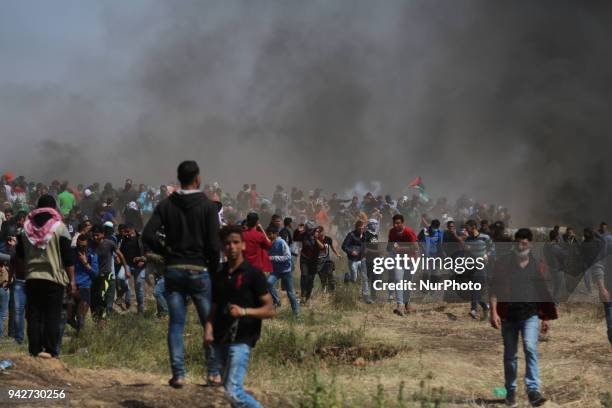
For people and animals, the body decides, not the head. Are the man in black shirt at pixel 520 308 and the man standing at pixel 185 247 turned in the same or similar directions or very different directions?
very different directions

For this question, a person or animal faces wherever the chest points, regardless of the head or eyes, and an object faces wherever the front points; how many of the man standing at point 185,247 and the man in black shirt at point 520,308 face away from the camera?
1

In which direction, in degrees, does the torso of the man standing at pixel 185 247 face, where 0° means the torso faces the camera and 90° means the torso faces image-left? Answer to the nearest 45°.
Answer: approximately 180°

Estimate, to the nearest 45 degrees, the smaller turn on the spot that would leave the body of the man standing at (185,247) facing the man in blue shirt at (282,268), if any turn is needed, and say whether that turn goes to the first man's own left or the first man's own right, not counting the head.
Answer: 0° — they already face them

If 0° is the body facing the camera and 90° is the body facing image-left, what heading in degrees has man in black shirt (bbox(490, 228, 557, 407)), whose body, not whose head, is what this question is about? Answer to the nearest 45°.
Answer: approximately 0°

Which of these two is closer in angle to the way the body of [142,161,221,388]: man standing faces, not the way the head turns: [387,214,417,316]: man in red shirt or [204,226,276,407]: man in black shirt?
the man in red shirt
